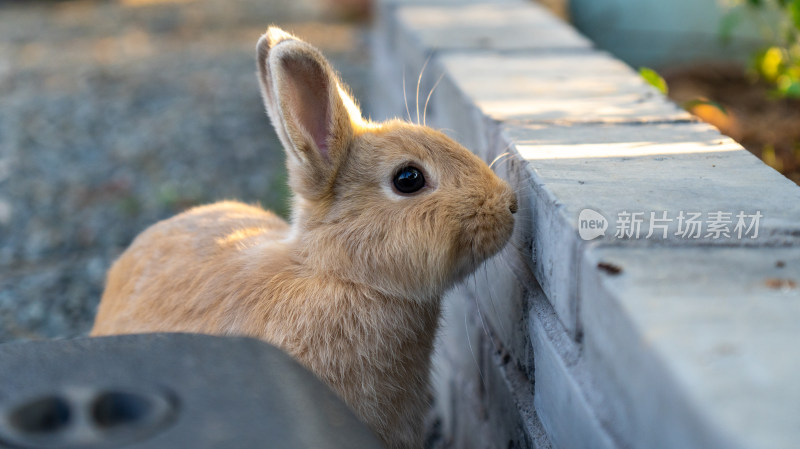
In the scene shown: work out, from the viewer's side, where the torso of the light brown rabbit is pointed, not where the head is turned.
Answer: to the viewer's right

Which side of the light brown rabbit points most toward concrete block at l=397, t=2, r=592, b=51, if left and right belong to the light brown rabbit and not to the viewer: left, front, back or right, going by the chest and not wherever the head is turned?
left

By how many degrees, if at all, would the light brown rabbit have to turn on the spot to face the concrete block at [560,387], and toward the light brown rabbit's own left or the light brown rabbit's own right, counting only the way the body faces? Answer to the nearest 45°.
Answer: approximately 45° to the light brown rabbit's own right

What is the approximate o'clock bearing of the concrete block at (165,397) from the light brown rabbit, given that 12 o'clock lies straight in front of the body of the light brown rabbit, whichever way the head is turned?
The concrete block is roughly at 4 o'clock from the light brown rabbit.

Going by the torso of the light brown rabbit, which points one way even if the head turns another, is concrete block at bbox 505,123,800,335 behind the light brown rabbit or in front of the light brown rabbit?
in front

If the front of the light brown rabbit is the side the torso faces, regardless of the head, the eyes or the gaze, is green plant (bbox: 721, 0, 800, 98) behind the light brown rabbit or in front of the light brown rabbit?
in front
